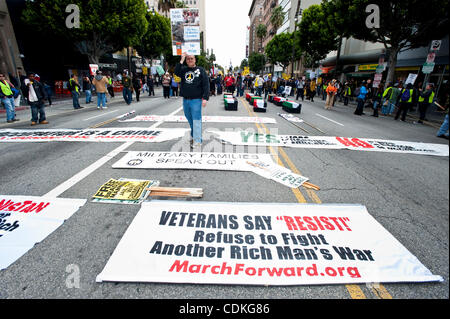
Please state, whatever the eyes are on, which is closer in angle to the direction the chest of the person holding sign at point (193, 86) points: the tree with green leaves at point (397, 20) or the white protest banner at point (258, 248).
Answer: the white protest banner

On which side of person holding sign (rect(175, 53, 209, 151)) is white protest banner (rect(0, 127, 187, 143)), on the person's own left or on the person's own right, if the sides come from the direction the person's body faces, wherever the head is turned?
on the person's own right

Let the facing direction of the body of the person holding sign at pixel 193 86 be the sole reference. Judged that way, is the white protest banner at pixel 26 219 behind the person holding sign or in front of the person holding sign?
in front

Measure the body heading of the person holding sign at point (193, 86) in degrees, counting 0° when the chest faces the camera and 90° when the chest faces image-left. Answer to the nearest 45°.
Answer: approximately 0°

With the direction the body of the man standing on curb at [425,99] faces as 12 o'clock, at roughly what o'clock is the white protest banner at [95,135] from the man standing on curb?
The white protest banner is roughly at 10 o'clock from the man standing on curb.

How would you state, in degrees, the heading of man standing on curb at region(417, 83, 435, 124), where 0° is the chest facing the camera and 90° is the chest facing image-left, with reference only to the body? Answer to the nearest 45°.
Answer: approximately 90°

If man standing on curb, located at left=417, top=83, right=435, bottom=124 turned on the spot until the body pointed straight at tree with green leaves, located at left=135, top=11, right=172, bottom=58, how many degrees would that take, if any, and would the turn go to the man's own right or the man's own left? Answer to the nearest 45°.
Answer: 0° — they already face it

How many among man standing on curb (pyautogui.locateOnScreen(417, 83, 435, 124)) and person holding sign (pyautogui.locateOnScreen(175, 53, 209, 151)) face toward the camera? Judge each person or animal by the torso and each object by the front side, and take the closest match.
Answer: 1

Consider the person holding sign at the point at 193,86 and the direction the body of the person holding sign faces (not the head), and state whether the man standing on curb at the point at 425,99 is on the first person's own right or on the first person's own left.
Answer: on the first person's own left

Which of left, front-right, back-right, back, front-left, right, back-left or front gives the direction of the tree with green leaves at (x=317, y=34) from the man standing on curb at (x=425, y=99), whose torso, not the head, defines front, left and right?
front-right

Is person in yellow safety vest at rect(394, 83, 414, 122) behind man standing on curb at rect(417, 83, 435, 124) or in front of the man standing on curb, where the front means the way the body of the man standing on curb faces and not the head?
in front
